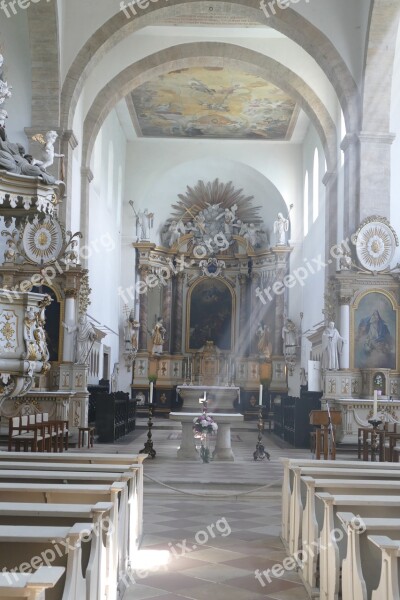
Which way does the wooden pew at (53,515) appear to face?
away from the camera

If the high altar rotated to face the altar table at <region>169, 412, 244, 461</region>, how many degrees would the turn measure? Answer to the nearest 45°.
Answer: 0° — it already faces it

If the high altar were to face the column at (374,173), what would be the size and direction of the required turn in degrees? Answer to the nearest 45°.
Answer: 0° — it already faces it

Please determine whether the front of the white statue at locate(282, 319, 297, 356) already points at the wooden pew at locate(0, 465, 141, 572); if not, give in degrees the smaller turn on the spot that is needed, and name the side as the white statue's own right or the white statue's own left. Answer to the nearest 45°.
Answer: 0° — it already faces it

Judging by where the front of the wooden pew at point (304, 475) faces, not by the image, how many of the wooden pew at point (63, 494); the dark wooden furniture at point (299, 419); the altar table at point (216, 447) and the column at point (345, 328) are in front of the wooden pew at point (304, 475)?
3

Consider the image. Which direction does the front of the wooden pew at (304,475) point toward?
away from the camera

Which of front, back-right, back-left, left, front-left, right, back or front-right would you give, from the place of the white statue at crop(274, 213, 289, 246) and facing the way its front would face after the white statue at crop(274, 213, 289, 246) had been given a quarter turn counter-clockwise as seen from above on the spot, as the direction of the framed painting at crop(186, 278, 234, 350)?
back-left
